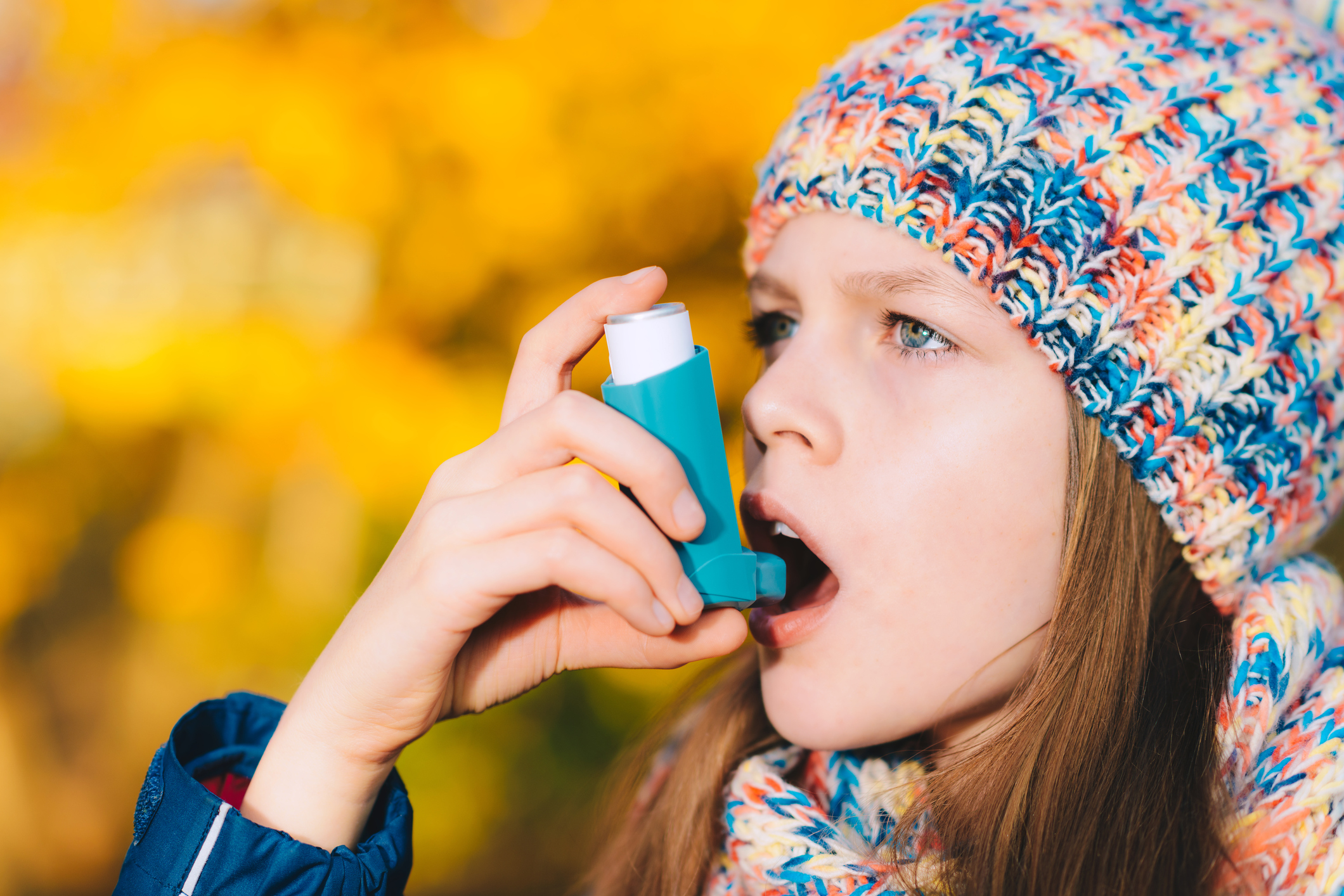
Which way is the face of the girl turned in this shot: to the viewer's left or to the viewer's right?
to the viewer's left

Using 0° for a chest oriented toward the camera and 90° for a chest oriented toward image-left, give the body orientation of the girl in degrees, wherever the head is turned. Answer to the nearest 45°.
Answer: approximately 45°
